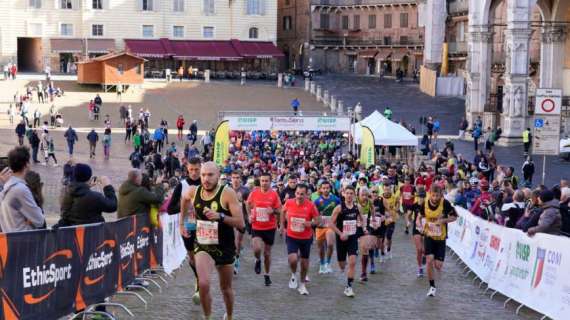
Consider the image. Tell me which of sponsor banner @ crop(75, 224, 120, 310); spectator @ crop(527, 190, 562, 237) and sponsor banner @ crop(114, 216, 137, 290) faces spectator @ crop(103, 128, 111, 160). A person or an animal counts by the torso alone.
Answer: spectator @ crop(527, 190, 562, 237)

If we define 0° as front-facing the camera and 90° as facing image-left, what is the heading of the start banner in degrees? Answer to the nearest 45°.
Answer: approximately 0°

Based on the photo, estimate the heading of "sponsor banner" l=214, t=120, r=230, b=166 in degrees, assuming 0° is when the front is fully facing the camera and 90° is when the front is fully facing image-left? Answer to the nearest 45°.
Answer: approximately 0°

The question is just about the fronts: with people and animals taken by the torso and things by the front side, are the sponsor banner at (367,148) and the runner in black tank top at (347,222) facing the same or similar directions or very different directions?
same or similar directions

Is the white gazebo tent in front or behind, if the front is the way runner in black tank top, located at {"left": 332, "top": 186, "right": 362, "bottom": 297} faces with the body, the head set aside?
behind

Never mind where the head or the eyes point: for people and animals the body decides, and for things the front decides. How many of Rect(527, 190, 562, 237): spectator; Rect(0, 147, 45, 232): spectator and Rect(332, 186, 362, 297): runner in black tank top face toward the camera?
1

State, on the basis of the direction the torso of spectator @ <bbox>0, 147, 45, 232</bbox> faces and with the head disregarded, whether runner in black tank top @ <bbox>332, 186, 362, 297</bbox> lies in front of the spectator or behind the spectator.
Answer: in front

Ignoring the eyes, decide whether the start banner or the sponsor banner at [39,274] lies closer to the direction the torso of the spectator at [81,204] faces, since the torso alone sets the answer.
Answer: the start banner

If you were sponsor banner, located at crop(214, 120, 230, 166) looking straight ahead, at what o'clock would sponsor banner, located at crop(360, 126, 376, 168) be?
sponsor banner, located at crop(360, 126, 376, 168) is roughly at 9 o'clock from sponsor banner, located at crop(214, 120, 230, 166).

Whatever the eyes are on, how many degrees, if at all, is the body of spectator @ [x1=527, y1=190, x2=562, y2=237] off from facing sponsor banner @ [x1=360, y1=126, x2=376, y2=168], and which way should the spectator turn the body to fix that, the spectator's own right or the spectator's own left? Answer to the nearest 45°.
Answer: approximately 45° to the spectator's own right

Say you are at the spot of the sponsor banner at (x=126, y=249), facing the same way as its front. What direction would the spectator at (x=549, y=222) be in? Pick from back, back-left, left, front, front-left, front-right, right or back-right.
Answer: front-left

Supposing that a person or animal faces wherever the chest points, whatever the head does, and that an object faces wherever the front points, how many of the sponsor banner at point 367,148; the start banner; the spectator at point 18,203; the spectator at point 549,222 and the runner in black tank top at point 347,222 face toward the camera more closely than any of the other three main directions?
3

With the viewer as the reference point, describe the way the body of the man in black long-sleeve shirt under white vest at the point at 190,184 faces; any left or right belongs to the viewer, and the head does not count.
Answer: facing the viewer

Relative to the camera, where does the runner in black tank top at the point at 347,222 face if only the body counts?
toward the camera

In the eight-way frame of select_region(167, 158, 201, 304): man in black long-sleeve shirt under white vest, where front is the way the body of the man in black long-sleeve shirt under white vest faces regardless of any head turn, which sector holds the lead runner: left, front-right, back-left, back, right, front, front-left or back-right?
front

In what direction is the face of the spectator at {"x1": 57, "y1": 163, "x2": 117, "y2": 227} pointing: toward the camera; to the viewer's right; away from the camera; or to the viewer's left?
away from the camera

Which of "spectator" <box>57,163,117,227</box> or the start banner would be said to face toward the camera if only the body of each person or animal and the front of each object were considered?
the start banner

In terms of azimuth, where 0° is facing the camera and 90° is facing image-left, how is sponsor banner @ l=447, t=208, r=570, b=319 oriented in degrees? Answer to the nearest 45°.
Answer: approximately 45°

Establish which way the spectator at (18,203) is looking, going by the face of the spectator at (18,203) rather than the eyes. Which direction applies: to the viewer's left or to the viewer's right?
to the viewer's right
